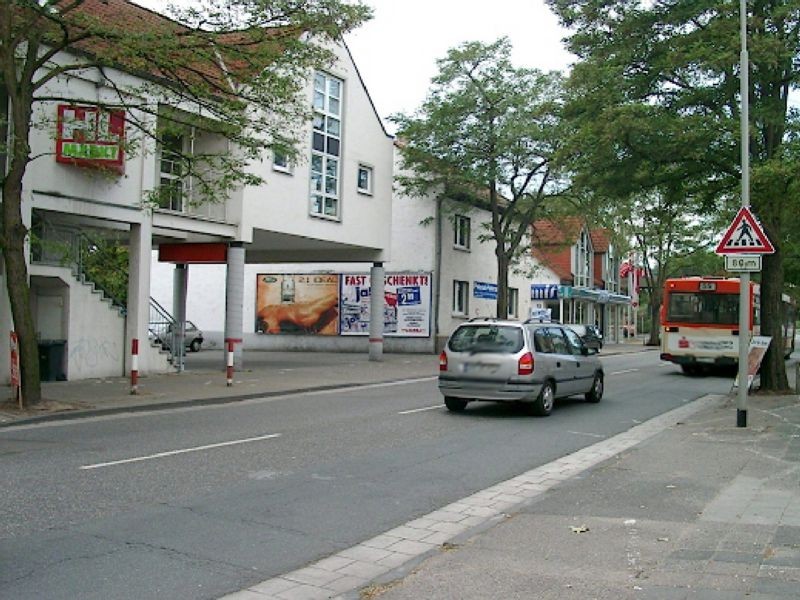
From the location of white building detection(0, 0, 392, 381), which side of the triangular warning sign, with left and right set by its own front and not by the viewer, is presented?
right

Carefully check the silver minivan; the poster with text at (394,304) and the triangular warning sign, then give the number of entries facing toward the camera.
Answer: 2

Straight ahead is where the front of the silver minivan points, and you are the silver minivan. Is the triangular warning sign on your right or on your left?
on your right

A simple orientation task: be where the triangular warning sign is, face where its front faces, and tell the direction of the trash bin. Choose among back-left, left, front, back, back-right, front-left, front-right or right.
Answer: right

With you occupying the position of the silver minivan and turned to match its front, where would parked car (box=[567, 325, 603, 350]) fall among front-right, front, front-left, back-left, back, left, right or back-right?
front-left

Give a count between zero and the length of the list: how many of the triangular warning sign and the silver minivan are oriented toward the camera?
1

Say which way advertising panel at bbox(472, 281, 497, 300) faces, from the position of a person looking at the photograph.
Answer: facing the viewer and to the right of the viewer

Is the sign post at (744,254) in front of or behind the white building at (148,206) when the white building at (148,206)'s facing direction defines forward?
in front

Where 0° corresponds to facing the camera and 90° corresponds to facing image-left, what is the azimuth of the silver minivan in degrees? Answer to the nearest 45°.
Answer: approximately 225°

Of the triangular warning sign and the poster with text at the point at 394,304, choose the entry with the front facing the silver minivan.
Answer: the poster with text

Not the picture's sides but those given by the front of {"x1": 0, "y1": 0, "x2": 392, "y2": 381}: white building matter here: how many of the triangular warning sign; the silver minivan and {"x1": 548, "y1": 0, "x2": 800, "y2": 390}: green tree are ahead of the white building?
3

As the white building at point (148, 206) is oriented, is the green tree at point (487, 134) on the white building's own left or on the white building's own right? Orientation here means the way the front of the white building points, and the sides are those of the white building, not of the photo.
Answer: on the white building's own left

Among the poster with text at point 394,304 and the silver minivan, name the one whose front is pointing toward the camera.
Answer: the poster with text

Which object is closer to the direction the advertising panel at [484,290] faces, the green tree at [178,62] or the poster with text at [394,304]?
the green tree

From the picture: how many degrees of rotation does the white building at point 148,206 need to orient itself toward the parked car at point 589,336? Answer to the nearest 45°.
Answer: approximately 90° to its left

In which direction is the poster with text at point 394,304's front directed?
toward the camera

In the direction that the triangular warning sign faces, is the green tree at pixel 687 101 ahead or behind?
behind

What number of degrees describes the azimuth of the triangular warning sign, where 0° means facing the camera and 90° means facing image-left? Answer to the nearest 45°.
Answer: approximately 0°

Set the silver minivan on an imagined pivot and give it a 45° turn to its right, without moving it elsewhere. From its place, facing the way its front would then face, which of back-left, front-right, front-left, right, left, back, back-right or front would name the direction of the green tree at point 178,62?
back
